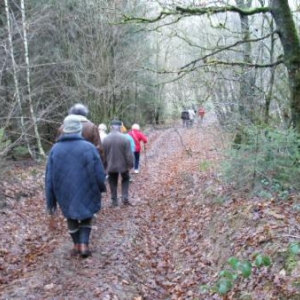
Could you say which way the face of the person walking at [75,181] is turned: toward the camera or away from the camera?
away from the camera

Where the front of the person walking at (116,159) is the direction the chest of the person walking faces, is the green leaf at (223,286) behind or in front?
behind

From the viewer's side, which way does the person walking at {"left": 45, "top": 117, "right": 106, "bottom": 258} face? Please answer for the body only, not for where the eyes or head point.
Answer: away from the camera

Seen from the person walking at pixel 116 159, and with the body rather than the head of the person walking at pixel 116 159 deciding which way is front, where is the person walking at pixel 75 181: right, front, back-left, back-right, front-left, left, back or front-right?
back

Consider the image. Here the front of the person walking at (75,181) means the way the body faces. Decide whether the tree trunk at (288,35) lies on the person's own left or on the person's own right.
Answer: on the person's own right

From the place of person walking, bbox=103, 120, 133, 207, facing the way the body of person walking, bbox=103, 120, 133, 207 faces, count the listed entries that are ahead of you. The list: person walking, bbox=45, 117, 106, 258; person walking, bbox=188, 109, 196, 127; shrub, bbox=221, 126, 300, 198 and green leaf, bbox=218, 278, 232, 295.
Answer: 1

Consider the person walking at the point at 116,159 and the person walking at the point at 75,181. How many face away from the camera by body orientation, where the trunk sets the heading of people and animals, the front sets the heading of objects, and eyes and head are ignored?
2

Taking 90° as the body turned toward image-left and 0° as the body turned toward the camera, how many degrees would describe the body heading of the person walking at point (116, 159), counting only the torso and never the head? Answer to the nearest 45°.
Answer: approximately 180°

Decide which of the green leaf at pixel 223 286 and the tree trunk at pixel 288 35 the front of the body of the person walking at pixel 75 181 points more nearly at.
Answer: the tree trunk
